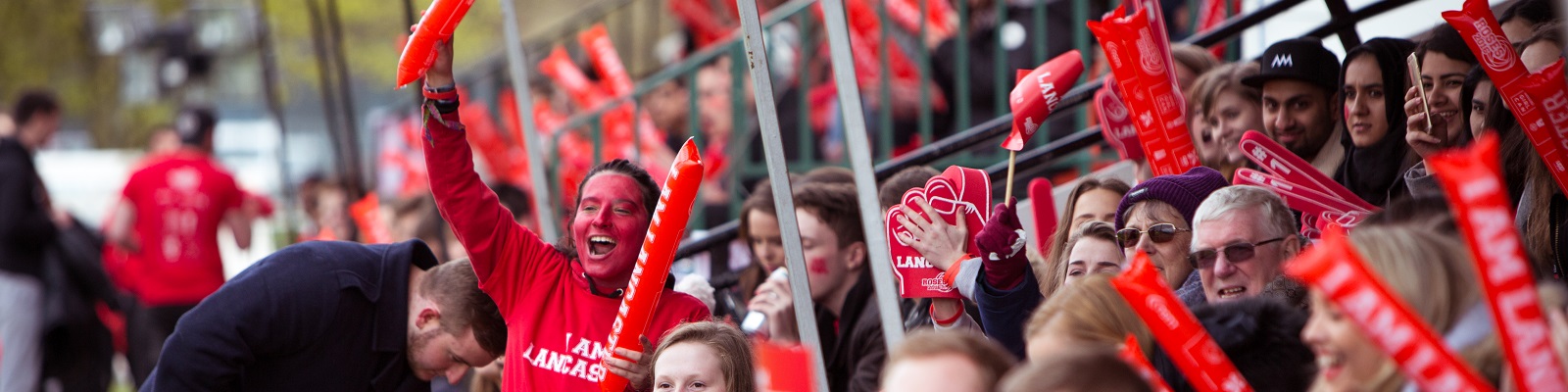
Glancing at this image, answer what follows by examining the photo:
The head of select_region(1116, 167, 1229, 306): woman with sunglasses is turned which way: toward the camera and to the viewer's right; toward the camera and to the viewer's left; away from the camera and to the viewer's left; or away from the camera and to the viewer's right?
toward the camera and to the viewer's left

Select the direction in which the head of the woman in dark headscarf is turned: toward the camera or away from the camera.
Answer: toward the camera

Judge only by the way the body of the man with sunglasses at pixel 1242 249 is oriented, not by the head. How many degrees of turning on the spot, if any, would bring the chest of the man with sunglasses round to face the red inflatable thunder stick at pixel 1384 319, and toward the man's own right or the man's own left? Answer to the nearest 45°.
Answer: approximately 45° to the man's own left

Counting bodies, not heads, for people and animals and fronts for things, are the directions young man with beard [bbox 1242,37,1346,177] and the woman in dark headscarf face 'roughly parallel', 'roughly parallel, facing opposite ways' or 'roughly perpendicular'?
roughly parallel

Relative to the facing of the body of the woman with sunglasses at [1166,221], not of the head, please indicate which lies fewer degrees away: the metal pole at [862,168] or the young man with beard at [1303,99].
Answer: the metal pole

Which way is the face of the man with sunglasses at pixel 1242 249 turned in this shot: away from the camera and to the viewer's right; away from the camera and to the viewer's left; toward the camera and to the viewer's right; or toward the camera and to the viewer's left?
toward the camera and to the viewer's left

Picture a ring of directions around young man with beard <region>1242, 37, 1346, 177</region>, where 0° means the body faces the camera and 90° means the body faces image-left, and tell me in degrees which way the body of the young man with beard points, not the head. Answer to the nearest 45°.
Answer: approximately 45°

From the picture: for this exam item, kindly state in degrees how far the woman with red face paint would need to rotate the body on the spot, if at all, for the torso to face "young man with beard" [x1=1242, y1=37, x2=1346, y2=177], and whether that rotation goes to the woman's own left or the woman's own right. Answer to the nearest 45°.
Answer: approximately 90° to the woman's own left

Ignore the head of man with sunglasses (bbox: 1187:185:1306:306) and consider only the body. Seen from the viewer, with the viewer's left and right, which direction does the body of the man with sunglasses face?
facing the viewer and to the left of the viewer
